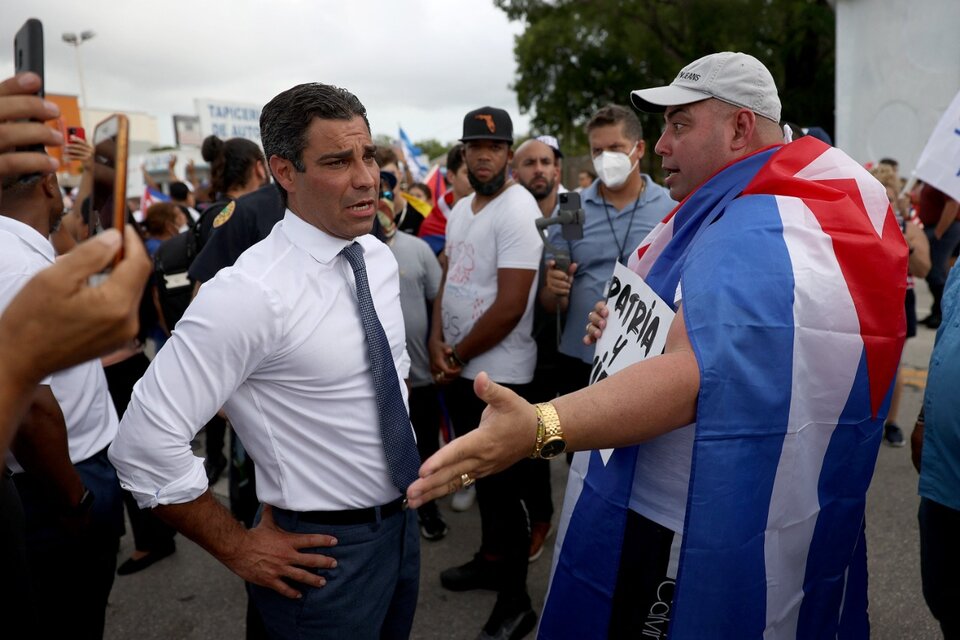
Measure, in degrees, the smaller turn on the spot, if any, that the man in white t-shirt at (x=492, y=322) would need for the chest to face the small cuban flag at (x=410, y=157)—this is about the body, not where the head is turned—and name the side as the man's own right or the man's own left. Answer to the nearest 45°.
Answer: approximately 135° to the man's own right

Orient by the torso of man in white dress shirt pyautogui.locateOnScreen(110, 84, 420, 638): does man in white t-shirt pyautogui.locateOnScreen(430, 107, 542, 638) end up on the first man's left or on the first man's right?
on the first man's left

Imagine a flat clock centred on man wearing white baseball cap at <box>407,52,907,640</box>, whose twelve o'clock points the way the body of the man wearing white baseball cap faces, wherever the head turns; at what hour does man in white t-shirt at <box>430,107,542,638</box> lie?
The man in white t-shirt is roughly at 2 o'clock from the man wearing white baseball cap.

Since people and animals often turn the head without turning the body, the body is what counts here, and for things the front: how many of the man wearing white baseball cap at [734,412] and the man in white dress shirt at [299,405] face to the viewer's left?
1

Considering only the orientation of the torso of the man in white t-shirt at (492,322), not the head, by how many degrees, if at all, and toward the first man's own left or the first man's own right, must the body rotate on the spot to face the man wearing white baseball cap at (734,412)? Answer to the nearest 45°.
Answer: approximately 45° to the first man's own left

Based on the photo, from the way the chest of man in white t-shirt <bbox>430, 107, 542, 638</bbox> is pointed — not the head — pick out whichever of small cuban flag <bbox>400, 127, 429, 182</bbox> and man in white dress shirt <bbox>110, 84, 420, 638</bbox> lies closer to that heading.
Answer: the man in white dress shirt

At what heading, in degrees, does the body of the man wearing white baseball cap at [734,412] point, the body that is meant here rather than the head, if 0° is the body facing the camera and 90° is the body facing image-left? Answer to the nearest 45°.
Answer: approximately 90°

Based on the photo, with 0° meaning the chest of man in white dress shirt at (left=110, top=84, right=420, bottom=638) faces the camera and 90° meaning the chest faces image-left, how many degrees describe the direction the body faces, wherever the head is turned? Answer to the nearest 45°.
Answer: approximately 315°

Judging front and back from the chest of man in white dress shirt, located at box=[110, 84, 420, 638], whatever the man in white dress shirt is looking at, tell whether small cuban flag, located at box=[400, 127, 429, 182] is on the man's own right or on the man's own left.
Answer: on the man's own left

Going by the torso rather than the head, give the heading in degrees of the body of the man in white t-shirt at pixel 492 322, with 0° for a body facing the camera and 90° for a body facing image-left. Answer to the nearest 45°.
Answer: approximately 45°
